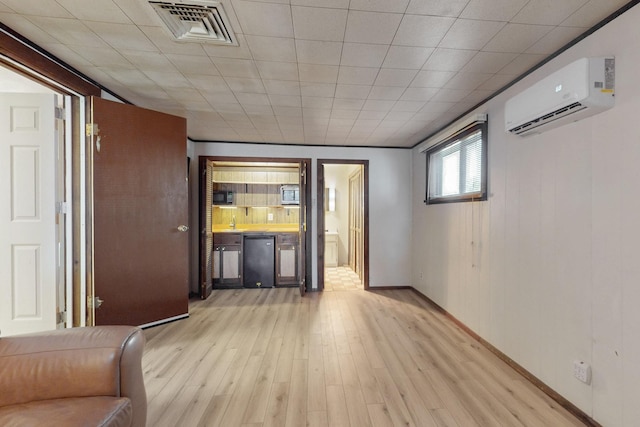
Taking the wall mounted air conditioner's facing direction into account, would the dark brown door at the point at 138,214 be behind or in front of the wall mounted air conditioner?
in front

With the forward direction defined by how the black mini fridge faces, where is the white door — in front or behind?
in front

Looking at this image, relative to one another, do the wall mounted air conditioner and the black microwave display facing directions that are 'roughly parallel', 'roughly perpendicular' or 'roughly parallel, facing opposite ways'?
roughly perpendicular

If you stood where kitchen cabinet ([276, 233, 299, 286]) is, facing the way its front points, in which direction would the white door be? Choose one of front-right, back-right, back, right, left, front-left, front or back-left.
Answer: front-right

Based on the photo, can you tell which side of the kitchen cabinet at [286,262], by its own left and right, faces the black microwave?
right

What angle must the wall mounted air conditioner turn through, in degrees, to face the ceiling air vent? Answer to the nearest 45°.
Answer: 0° — it already faces it

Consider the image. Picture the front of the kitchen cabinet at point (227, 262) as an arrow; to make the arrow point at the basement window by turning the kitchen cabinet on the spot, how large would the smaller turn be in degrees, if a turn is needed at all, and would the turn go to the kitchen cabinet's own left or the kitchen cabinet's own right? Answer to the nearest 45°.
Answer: approximately 45° to the kitchen cabinet's own left

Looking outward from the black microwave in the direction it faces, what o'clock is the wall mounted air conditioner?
The wall mounted air conditioner is roughly at 11 o'clock from the black microwave.
